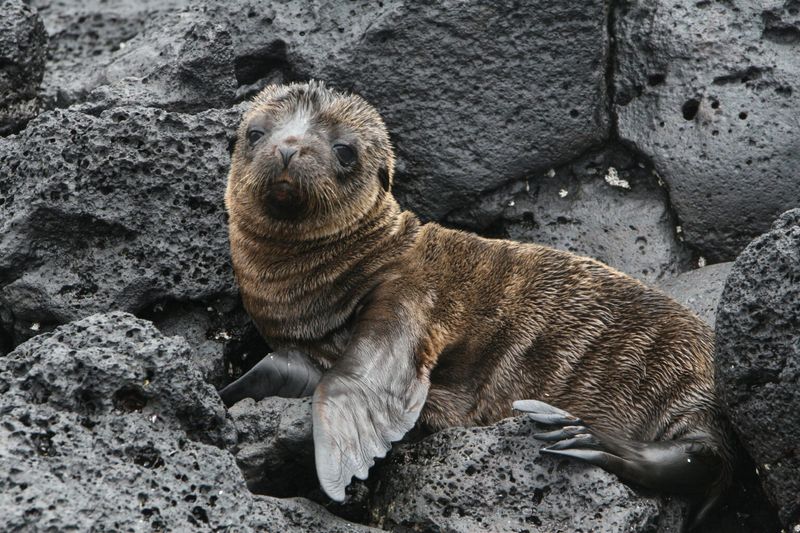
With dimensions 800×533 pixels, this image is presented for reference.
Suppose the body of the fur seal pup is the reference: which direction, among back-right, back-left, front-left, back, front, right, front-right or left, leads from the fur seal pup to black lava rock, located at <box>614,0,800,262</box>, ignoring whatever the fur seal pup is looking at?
back

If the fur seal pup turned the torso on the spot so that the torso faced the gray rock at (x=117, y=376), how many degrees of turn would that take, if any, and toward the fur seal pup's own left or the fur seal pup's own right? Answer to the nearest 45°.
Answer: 0° — it already faces it

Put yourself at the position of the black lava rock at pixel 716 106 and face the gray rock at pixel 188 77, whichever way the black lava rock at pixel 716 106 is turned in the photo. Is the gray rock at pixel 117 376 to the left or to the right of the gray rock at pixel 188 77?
left

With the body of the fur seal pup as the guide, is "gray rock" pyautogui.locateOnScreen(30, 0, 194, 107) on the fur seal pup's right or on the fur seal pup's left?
on the fur seal pup's right

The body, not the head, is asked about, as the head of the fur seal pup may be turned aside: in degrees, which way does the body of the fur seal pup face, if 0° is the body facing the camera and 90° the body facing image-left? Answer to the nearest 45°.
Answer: approximately 45°

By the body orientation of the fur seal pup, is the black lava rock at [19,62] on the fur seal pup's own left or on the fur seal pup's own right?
on the fur seal pup's own right

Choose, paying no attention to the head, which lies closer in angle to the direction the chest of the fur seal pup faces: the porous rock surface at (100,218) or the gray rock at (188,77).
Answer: the porous rock surface

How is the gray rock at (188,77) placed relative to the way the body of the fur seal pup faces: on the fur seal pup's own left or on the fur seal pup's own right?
on the fur seal pup's own right
